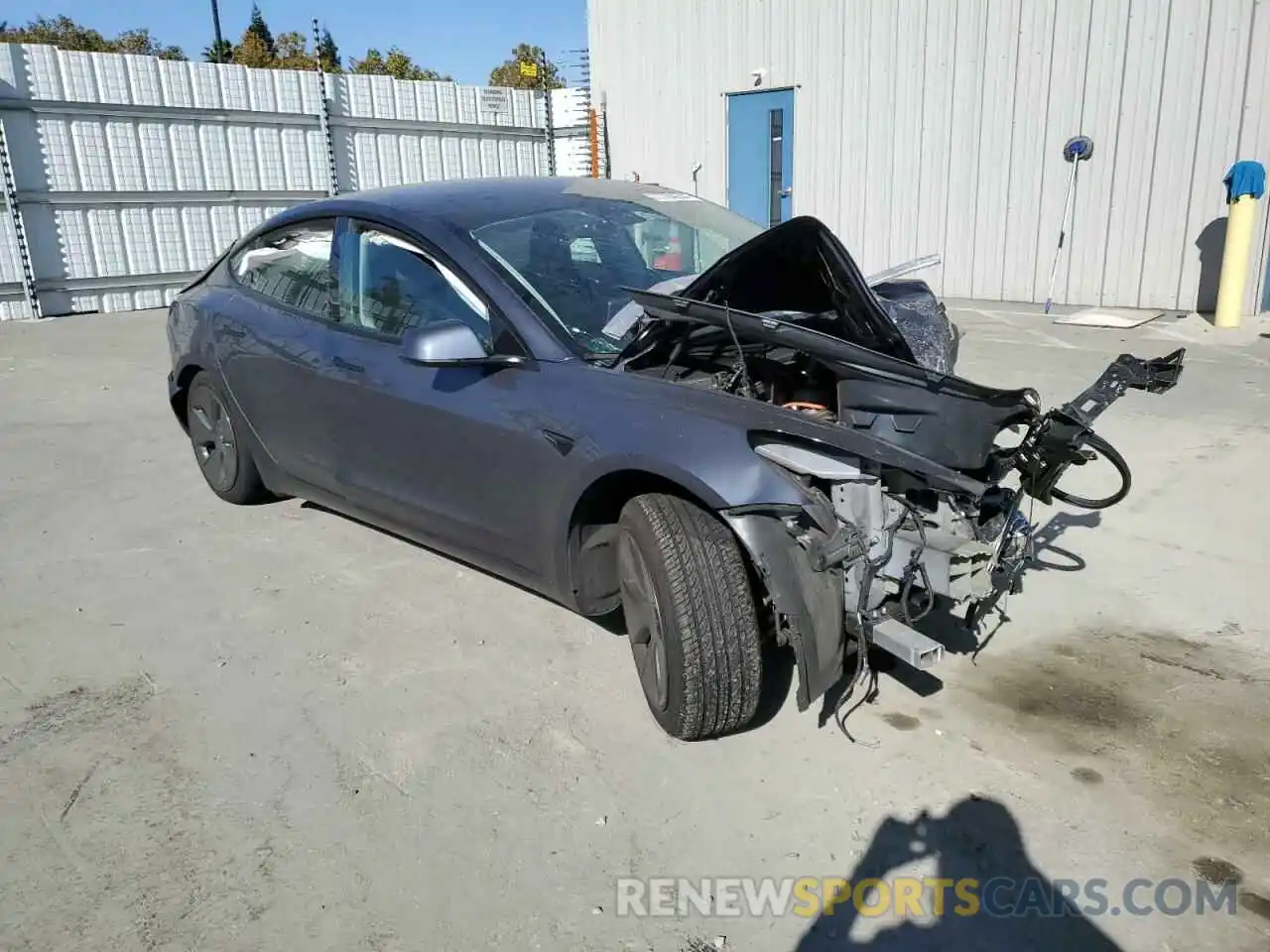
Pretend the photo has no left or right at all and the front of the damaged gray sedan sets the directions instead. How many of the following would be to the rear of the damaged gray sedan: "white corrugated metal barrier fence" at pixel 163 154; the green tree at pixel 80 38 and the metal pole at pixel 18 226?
3

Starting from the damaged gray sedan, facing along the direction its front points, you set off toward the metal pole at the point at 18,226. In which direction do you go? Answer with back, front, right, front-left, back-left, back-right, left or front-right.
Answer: back

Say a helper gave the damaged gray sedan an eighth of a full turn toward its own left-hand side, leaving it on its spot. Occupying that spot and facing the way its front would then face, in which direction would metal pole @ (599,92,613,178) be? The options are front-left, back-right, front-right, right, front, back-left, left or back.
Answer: left

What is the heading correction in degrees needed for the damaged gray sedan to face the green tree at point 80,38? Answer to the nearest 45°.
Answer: approximately 180°

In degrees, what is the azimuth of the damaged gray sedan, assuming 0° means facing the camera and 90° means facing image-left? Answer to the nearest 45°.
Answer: approximately 315°

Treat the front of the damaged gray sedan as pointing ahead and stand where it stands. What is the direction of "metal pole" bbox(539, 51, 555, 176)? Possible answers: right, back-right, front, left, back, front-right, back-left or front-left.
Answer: back-left

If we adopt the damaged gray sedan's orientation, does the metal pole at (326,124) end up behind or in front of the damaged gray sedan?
behind

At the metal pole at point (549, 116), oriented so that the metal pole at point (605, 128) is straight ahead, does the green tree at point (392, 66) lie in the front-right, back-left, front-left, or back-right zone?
back-left

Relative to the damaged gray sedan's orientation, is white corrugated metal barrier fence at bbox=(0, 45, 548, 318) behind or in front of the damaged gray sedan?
behind

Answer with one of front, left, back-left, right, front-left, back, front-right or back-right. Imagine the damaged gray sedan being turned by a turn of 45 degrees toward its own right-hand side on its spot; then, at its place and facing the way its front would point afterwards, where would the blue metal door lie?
back

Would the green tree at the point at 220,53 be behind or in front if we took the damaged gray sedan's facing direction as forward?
behind

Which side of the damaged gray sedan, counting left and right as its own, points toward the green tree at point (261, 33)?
back

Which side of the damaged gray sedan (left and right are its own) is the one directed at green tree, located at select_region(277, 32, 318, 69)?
back

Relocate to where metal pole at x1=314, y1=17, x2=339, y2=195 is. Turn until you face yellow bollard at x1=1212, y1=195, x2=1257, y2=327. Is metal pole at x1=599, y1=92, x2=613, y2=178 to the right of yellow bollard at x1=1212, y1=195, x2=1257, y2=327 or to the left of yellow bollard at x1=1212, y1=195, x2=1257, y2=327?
left
